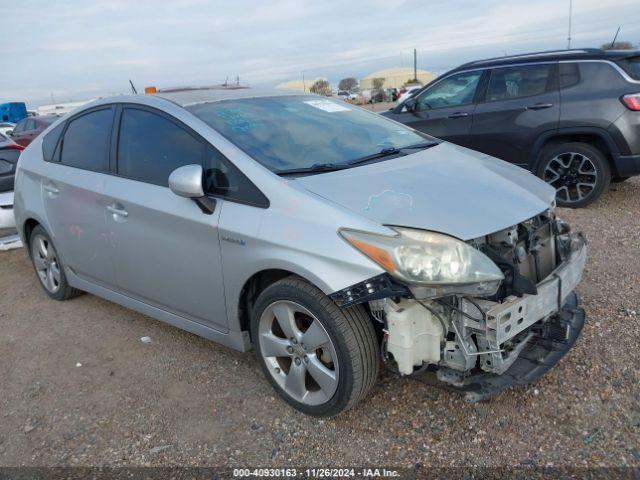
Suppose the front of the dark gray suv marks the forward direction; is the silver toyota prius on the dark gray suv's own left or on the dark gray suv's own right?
on the dark gray suv's own left

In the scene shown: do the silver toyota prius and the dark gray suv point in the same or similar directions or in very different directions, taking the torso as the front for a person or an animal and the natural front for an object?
very different directions

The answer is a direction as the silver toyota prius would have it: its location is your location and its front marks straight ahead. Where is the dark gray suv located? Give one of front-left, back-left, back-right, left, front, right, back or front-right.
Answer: left

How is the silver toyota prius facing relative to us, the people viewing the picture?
facing the viewer and to the right of the viewer

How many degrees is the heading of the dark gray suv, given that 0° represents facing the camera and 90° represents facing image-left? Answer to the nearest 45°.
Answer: approximately 135°
